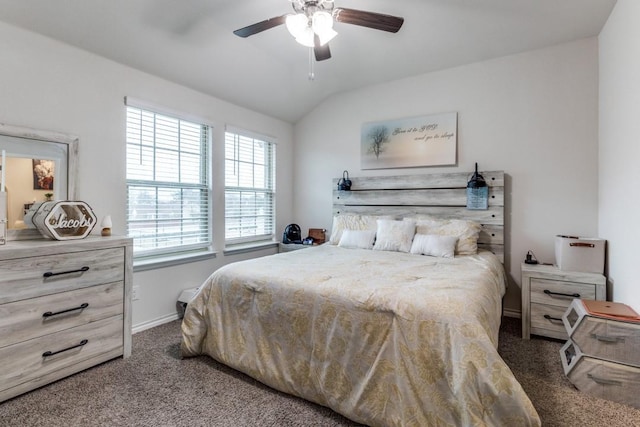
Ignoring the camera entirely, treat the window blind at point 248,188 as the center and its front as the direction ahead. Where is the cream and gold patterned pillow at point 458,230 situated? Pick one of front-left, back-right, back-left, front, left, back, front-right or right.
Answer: front

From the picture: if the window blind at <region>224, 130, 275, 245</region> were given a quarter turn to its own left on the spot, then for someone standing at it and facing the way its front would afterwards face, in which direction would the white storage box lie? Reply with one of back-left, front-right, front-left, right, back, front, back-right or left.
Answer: right

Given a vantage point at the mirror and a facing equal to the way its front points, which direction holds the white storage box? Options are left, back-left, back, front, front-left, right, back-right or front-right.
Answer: front

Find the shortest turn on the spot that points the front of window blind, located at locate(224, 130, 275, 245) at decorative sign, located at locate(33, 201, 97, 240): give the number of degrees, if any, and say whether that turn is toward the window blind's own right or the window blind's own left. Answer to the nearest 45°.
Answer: approximately 90° to the window blind's own right

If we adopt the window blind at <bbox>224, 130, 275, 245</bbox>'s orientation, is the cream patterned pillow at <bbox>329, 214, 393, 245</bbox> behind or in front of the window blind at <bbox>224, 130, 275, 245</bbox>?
in front

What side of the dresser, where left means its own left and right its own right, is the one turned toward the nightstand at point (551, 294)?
front

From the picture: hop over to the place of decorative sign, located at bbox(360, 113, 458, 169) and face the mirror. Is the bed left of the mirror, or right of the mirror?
left

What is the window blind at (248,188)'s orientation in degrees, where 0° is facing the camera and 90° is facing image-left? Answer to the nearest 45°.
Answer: approximately 315°

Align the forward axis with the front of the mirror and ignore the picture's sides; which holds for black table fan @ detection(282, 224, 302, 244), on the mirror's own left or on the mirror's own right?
on the mirror's own left

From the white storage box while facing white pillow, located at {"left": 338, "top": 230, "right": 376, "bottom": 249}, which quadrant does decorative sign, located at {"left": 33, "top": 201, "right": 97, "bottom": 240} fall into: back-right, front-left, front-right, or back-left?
front-left

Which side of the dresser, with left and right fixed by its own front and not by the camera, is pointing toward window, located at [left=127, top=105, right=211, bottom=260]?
left

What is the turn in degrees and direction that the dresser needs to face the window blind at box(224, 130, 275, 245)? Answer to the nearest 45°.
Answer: approximately 90° to its left

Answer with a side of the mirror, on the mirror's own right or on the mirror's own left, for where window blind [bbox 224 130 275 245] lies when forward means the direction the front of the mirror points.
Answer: on the mirror's own left

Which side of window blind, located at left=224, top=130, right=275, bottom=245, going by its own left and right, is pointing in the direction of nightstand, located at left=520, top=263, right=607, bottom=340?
front

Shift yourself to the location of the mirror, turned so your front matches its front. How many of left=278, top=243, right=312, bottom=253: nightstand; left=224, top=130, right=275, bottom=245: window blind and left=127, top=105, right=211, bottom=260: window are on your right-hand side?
0

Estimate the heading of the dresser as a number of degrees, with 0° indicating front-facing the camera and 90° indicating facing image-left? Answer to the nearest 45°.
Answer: approximately 315°

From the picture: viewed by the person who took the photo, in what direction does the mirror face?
facing the viewer and to the right of the viewer

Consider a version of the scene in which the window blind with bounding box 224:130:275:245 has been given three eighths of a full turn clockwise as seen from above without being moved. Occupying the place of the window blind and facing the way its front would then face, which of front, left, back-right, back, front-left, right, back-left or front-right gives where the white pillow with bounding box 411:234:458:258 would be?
back-left

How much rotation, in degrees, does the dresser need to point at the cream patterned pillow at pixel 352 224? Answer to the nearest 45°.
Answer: approximately 45° to its left

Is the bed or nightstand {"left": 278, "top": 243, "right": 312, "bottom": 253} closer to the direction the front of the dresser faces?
the bed

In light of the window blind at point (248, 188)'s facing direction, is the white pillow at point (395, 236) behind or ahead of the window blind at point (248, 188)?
ahead
